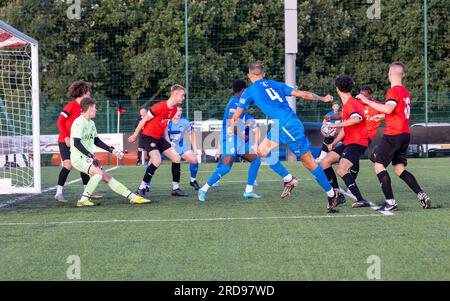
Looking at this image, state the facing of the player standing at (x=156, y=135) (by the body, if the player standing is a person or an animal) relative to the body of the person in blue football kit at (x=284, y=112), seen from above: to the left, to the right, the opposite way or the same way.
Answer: the opposite way

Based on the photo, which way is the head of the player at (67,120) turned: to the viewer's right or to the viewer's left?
to the viewer's right

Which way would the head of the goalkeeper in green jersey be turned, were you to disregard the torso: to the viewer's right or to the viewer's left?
to the viewer's right

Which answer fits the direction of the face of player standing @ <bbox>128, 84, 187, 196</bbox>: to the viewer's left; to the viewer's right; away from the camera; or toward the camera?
to the viewer's right

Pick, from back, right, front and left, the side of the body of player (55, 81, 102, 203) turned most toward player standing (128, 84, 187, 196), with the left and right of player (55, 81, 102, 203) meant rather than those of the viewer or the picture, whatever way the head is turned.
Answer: front

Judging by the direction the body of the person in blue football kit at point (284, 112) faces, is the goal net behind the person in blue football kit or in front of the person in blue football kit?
in front

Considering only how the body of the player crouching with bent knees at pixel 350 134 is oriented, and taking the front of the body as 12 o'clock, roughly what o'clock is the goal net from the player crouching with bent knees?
The goal net is roughly at 1 o'clock from the player crouching with bent knees.

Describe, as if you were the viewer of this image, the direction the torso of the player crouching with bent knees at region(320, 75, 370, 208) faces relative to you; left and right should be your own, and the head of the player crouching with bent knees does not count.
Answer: facing to the left of the viewer

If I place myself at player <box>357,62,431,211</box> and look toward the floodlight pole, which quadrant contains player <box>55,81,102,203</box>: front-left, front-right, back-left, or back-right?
front-left

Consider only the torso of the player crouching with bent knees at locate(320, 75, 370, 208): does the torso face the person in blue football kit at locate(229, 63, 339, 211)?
yes

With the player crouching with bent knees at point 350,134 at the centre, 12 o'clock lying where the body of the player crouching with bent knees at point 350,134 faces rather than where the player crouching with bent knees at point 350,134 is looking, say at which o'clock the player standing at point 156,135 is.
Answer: the player standing at point 156,135 is roughly at 1 o'clock from the player crouching with bent knees at point 350,134.

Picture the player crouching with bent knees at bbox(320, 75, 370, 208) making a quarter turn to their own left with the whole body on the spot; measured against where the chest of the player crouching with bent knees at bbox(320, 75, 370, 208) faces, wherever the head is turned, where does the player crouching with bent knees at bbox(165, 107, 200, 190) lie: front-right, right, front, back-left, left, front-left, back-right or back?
back-right

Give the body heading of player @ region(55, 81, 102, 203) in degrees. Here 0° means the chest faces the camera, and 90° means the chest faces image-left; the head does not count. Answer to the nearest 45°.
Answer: approximately 270°

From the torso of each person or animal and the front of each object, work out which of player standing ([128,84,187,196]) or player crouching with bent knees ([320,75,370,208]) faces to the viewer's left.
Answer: player crouching with bent knees ([320,75,370,208])
